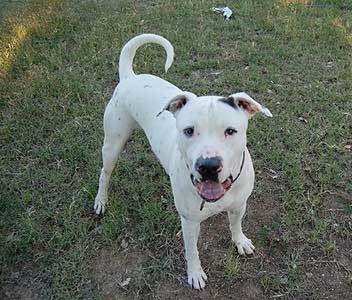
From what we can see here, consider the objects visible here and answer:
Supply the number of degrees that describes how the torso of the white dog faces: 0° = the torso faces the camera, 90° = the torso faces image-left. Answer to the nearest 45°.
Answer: approximately 315°

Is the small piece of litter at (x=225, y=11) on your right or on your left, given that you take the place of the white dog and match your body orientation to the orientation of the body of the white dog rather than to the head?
on your left

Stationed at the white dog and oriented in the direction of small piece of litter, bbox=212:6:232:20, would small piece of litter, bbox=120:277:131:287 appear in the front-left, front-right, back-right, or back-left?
back-left
